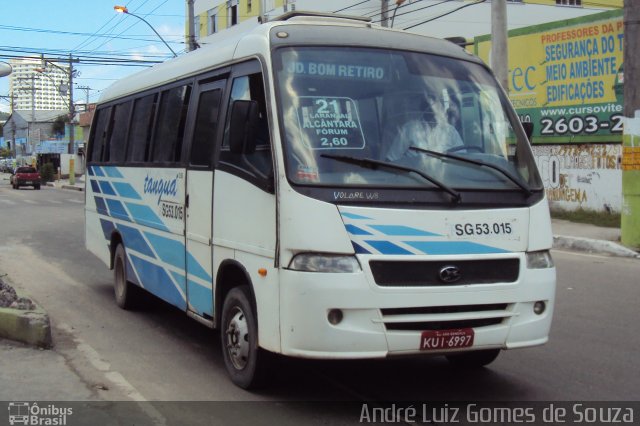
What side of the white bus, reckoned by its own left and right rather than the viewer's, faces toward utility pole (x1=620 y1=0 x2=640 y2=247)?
left

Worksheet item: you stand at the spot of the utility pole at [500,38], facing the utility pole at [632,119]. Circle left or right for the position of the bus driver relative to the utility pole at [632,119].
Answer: right

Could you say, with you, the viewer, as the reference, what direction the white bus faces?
facing the viewer and to the right of the viewer

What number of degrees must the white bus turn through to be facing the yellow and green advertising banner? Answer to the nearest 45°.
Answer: approximately 90° to its left

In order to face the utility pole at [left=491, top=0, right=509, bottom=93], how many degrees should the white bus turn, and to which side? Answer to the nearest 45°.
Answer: approximately 135° to its left
